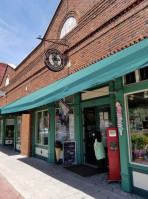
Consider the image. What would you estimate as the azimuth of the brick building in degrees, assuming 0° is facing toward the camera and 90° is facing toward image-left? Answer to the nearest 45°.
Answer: approximately 45°

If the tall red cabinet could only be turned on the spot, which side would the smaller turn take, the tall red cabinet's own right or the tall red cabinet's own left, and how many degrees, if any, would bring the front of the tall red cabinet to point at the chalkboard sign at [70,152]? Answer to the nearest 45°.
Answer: approximately 135° to the tall red cabinet's own right
